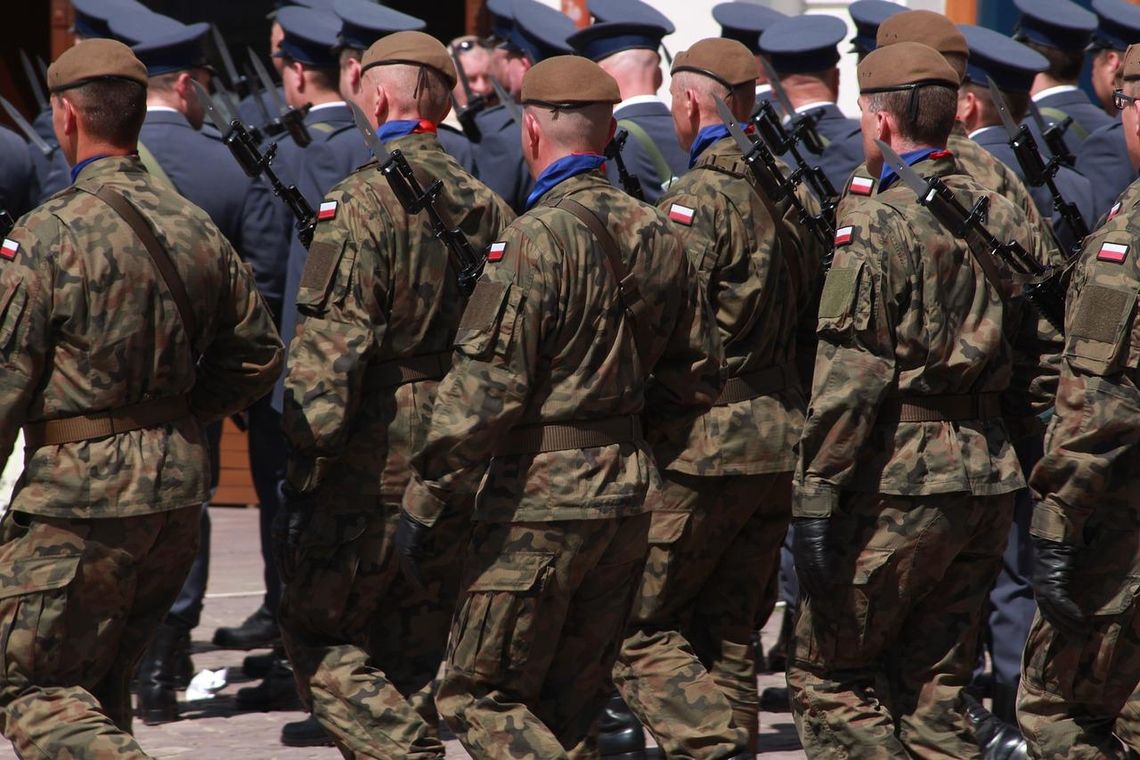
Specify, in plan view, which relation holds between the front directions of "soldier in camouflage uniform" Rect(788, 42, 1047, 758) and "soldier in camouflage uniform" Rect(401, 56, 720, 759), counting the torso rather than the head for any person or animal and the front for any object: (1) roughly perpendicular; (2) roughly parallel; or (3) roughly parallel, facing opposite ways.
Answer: roughly parallel

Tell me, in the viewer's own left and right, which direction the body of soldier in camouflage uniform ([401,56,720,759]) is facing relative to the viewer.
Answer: facing away from the viewer and to the left of the viewer

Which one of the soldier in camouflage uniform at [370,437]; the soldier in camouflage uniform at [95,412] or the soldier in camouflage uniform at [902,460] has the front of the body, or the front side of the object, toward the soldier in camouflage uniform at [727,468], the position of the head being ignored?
the soldier in camouflage uniform at [902,460]

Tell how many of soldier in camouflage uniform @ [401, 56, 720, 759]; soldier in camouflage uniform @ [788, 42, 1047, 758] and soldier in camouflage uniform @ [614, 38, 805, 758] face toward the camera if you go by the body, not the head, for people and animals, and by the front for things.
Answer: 0

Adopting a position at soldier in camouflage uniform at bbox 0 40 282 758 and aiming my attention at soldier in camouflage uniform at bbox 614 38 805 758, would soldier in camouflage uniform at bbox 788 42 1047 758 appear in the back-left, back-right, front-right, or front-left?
front-right

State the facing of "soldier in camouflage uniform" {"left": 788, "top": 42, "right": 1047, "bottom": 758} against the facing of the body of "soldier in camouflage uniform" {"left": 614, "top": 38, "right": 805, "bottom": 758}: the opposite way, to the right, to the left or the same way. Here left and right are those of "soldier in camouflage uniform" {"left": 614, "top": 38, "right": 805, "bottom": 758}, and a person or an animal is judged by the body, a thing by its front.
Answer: the same way

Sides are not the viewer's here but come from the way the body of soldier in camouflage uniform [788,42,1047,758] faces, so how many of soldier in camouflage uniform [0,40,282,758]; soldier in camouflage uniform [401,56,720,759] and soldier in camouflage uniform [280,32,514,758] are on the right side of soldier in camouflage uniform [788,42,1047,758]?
0

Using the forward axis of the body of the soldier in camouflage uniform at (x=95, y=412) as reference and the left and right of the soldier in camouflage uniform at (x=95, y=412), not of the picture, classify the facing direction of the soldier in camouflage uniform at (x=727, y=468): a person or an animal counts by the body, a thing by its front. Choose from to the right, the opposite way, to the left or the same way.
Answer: the same way

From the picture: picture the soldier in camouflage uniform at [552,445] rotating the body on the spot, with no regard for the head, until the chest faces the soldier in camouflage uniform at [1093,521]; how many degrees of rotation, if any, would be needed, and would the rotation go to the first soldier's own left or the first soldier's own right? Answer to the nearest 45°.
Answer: approximately 135° to the first soldier's own right

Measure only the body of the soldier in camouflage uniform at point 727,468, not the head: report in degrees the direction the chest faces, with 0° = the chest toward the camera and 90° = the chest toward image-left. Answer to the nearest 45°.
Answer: approximately 135°

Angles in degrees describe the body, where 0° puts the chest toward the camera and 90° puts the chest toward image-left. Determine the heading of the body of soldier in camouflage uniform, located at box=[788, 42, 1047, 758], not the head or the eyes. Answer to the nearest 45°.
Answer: approximately 135°

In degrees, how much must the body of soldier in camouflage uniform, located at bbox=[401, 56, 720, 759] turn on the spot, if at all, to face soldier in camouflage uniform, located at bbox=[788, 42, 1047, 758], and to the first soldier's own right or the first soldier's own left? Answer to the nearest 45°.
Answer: approximately 135° to the first soldier's own right

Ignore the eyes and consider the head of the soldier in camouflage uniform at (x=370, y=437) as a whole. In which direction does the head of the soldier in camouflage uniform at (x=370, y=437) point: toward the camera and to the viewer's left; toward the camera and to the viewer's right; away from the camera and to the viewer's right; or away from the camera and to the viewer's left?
away from the camera and to the viewer's left

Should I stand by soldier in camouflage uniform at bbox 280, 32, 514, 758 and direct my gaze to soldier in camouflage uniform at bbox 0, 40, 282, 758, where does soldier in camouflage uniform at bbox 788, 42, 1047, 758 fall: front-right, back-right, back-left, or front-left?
back-left

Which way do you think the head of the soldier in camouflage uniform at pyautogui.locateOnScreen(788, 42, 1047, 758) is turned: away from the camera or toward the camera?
away from the camera

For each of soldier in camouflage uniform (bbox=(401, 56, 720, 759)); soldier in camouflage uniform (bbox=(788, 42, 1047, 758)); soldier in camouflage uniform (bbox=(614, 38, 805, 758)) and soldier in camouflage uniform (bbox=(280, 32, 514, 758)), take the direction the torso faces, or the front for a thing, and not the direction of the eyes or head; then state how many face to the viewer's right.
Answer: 0

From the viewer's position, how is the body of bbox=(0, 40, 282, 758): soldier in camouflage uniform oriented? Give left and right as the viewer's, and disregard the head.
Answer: facing away from the viewer and to the left of the viewer

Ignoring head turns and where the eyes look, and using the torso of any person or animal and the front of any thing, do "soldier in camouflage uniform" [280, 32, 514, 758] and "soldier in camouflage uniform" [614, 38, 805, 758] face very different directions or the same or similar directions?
same or similar directions

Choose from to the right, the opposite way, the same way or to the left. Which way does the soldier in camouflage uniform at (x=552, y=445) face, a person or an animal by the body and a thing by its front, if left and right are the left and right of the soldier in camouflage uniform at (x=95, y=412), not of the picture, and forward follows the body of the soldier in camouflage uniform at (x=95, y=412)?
the same way
